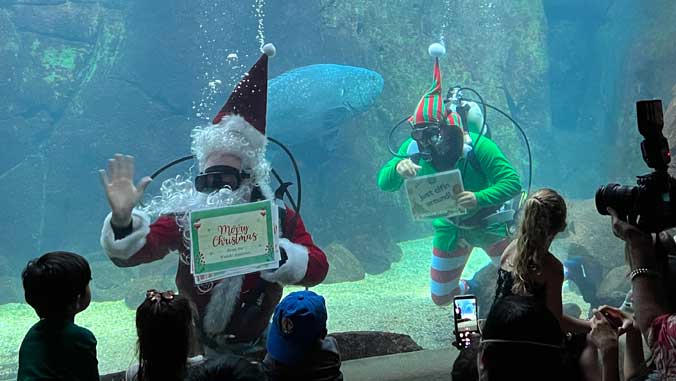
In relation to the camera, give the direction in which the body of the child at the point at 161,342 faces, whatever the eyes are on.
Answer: away from the camera

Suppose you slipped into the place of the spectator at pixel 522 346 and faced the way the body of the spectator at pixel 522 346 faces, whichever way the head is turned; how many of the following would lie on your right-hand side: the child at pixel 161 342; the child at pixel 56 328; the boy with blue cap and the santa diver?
0

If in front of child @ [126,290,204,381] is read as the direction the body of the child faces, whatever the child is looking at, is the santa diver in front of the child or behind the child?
in front

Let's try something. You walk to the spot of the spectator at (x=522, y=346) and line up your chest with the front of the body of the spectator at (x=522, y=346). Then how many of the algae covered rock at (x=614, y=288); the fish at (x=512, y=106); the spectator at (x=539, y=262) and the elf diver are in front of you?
4

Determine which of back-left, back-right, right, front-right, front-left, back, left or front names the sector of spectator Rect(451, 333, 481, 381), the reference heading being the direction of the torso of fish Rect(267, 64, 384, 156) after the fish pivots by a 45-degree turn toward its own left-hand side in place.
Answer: back-right

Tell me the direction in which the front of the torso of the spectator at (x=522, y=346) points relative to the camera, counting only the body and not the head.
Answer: away from the camera

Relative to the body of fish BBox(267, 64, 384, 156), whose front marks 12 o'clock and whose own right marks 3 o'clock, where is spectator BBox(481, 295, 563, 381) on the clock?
The spectator is roughly at 3 o'clock from the fish.

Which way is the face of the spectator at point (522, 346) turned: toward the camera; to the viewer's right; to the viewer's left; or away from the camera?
away from the camera

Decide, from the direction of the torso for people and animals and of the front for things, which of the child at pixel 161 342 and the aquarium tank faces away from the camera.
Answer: the child

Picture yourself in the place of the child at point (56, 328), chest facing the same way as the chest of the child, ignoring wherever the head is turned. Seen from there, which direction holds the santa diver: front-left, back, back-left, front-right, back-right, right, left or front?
front

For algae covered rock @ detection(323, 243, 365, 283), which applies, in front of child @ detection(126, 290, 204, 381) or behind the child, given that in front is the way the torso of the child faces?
in front

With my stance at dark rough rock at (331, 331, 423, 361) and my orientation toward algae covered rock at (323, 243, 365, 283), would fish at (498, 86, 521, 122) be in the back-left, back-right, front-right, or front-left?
front-right

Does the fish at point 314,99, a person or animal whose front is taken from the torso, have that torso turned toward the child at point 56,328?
no

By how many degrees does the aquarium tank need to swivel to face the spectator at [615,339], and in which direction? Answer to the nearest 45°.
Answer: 0° — it already faces them

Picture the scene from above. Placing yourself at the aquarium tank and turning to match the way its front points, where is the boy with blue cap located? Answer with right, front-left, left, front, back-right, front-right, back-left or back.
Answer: front

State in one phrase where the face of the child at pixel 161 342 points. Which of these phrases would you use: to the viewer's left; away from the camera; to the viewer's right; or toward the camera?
away from the camera

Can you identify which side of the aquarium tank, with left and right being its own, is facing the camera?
front

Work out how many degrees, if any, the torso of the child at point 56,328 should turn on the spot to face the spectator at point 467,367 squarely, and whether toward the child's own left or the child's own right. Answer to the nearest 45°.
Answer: approximately 90° to the child's own right

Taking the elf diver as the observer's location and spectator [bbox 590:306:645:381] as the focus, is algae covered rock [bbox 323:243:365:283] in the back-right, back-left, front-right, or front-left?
back-right

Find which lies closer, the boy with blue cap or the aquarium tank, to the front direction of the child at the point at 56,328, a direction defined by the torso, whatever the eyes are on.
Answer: the aquarium tank

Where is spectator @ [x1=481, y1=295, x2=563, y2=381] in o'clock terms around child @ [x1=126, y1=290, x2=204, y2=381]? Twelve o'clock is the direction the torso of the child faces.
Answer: The spectator is roughly at 4 o'clock from the child.
